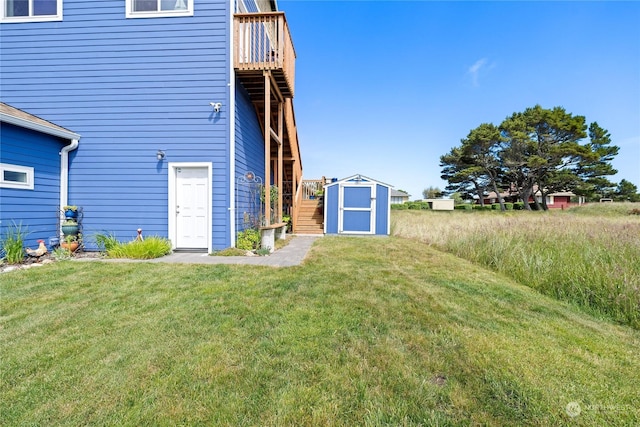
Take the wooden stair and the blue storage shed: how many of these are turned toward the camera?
2

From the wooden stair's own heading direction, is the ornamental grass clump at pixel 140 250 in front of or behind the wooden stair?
in front

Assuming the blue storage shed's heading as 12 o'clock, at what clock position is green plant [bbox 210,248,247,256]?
The green plant is roughly at 1 o'clock from the blue storage shed.

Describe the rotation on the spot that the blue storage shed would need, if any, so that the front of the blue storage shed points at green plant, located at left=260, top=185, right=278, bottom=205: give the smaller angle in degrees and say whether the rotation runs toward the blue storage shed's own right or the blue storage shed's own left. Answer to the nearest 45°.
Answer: approximately 45° to the blue storage shed's own right

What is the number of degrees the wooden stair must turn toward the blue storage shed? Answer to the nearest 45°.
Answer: approximately 45° to its left

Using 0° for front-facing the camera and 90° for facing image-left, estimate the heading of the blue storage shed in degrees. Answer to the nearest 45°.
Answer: approximately 0°

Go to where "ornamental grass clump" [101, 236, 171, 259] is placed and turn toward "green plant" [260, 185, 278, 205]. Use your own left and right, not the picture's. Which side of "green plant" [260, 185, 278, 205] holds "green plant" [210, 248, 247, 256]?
right

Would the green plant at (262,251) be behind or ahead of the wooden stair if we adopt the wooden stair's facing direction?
ahead

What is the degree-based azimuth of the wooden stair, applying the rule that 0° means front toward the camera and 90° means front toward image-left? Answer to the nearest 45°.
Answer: approximately 0°

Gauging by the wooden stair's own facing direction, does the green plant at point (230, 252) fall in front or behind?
in front
